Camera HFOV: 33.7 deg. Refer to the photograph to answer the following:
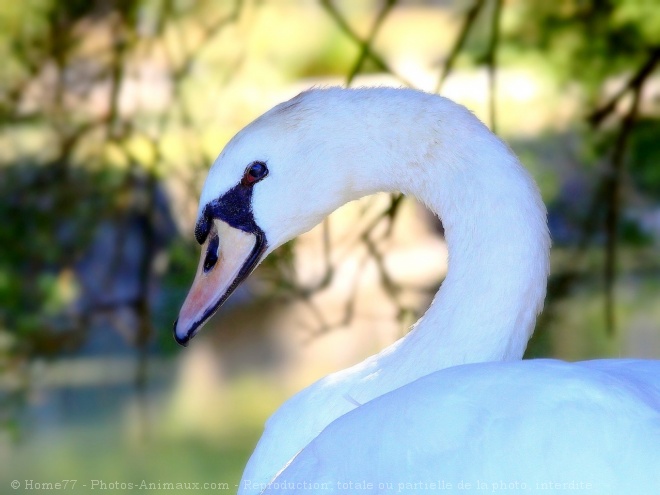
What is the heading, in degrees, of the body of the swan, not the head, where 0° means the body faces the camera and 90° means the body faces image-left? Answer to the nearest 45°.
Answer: approximately 90°
